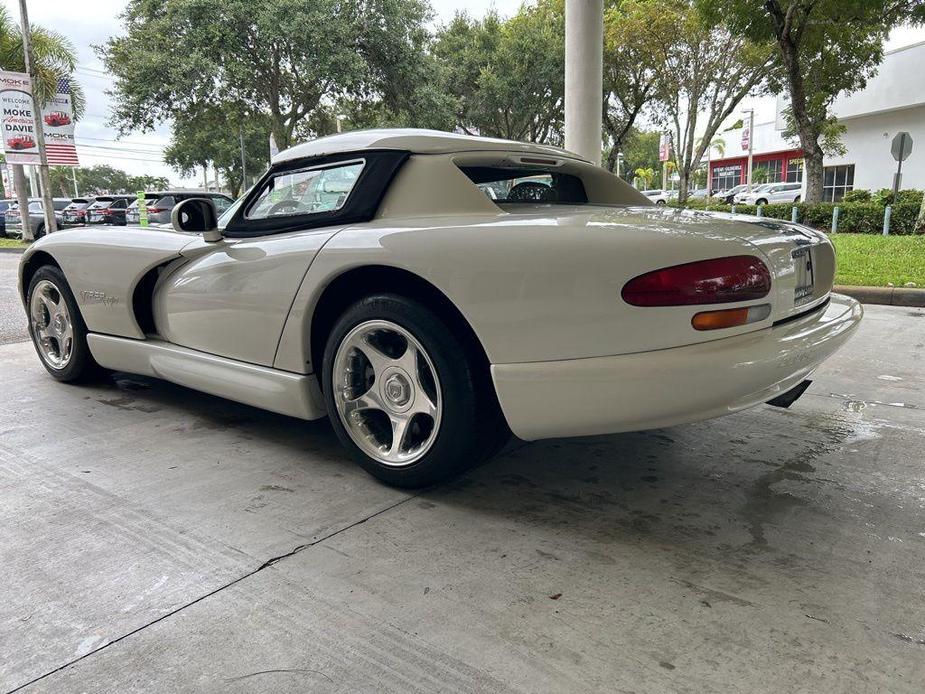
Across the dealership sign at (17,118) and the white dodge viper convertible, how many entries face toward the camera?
1

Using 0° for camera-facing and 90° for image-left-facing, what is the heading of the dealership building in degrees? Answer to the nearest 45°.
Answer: approximately 45°

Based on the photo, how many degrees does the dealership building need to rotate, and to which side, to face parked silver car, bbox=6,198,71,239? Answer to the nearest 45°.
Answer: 0° — it already faces it

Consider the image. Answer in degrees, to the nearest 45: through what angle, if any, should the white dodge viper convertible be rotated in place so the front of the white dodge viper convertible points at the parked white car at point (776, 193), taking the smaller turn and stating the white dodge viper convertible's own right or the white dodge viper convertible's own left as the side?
approximately 90° to the white dodge viper convertible's own right

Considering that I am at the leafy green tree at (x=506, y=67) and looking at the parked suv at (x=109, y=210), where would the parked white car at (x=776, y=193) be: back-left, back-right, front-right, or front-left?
back-right

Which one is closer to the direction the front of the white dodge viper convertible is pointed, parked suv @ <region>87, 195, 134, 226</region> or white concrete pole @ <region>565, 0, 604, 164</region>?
the parked suv

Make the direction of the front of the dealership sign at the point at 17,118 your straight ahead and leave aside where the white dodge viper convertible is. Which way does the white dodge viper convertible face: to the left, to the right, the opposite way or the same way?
the opposite way

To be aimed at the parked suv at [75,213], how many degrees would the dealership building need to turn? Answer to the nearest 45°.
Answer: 0° — it already faces it

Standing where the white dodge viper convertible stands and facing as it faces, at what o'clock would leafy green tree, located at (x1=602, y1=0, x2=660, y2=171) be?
The leafy green tree is roughly at 2 o'clock from the white dodge viper convertible.

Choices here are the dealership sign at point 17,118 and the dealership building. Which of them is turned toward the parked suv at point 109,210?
the dealership building

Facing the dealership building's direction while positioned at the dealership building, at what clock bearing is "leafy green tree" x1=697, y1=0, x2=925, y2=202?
The leafy green tree is roughly at 11 o'clock from the dealership building.

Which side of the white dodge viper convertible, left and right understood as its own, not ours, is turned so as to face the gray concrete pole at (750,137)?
right
